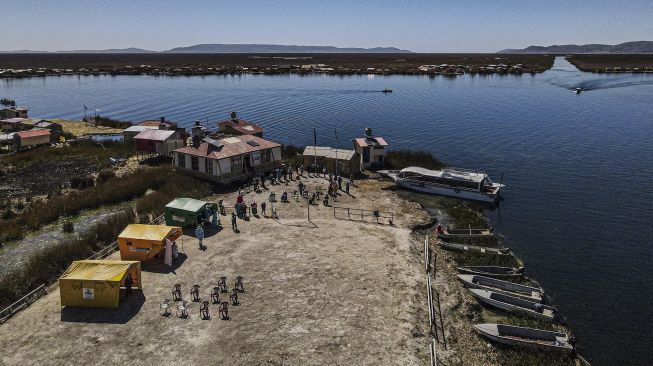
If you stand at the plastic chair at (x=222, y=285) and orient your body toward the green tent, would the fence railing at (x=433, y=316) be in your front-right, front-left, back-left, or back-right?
back-right

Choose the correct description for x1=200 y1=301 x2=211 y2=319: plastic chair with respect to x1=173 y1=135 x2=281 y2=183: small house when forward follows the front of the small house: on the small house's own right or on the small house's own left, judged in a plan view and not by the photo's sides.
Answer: on the small house's own right

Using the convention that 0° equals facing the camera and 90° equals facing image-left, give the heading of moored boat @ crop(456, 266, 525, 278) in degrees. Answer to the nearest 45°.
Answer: approximately 90°

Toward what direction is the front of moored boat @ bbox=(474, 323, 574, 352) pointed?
to the viewer's left

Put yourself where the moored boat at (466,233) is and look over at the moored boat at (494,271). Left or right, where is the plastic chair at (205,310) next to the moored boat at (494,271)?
right

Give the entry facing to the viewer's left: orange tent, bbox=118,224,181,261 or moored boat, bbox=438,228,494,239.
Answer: the moored boat

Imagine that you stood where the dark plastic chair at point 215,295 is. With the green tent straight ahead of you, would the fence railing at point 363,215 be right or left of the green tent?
right

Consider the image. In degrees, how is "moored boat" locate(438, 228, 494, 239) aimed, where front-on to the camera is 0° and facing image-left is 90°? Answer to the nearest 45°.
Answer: approximately 90°

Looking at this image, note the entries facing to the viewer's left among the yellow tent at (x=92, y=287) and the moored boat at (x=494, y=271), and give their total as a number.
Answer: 1
